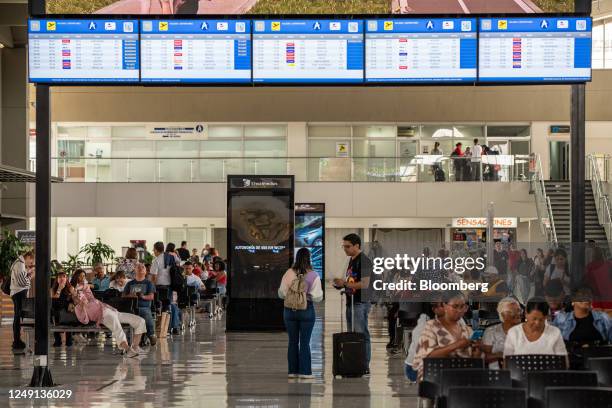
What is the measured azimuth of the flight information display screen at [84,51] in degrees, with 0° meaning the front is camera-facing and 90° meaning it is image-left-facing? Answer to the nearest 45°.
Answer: approximately 0°

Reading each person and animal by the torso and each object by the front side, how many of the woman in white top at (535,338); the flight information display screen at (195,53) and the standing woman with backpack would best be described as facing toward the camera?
2

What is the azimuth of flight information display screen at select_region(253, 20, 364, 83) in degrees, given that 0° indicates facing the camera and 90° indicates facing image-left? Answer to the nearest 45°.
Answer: approximately 0°
